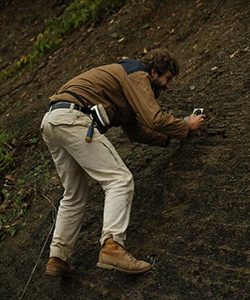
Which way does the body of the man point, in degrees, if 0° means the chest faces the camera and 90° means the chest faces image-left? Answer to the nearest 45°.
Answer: approximately 270°
